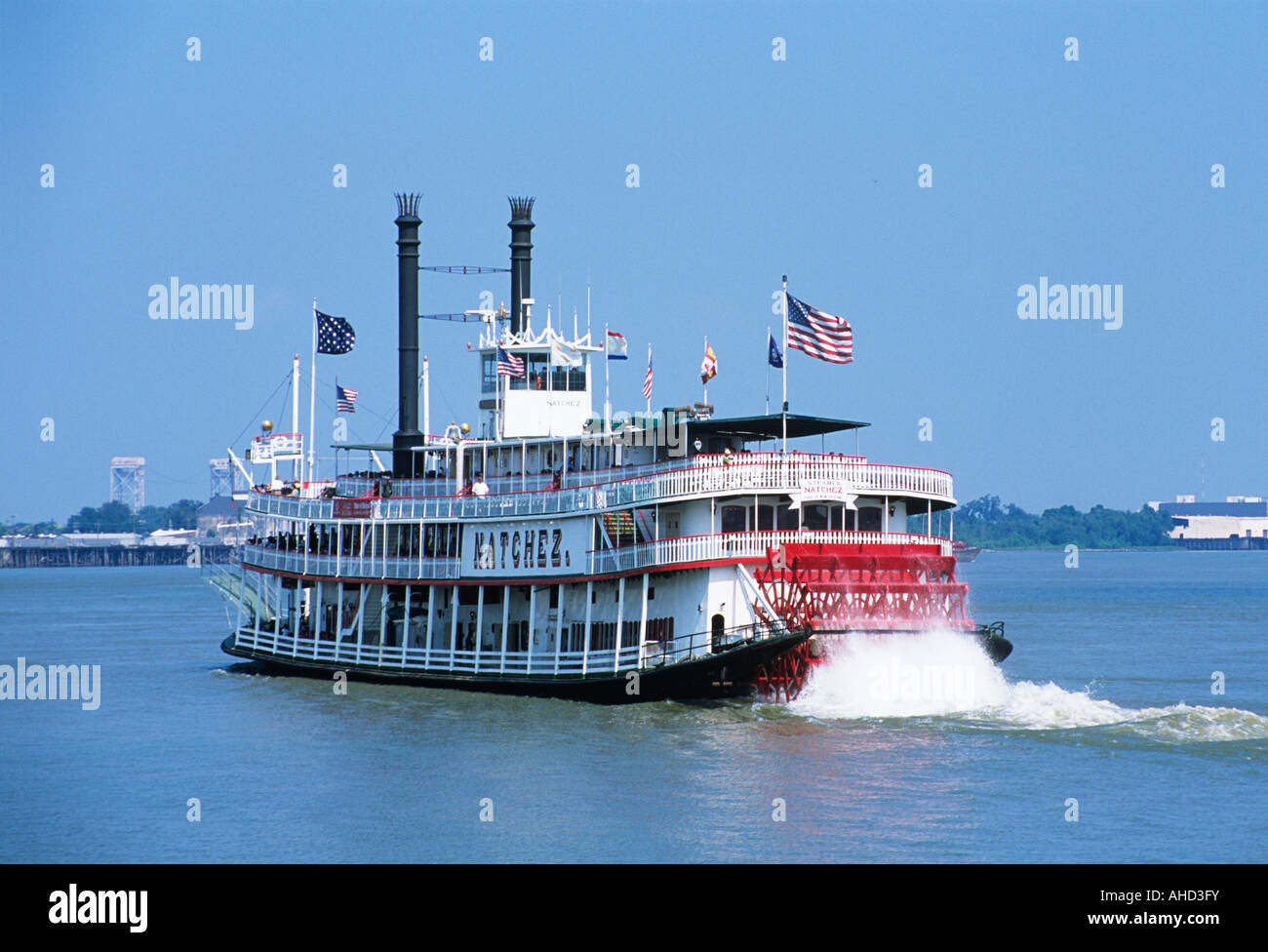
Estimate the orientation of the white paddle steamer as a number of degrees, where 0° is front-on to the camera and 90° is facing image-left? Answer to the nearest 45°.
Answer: approximately 135°
